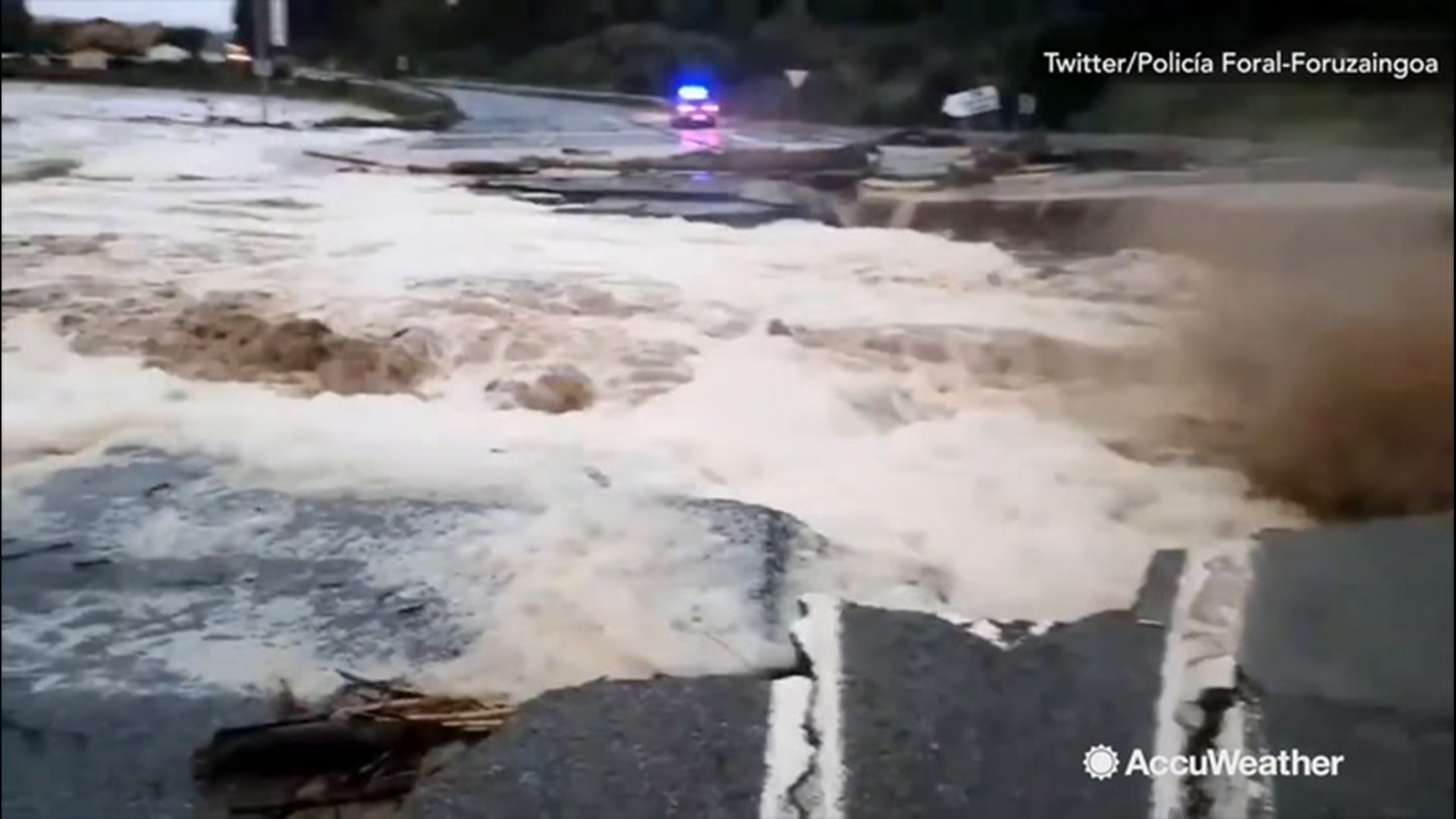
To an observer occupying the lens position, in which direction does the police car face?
facing the viewer
